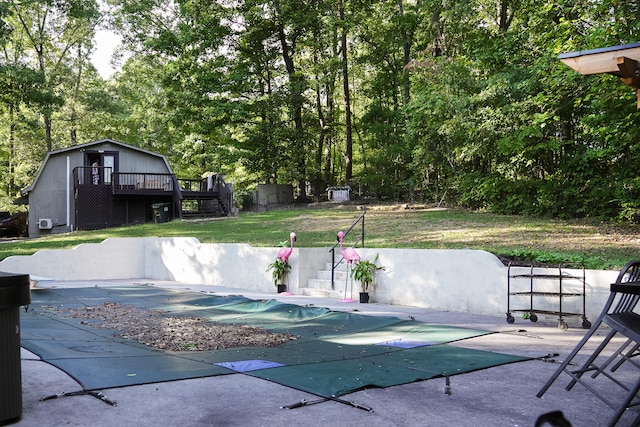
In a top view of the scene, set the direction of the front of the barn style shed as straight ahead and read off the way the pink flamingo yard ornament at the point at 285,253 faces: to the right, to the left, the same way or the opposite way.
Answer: to the left

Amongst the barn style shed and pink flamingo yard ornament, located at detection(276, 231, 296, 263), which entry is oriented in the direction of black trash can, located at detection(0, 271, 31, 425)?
the barn style shed

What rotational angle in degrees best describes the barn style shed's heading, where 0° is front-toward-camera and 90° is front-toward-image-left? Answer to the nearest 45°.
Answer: approximately 0°

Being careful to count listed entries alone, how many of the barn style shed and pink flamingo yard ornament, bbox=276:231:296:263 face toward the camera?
1

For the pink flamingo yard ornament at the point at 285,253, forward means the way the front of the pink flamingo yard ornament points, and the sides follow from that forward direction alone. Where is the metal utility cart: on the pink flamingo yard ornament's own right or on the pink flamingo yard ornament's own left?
on the pink flamingo yard ornament's own right

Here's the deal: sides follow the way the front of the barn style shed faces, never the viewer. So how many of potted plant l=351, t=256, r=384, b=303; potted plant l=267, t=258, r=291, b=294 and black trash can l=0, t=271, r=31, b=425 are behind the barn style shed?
0

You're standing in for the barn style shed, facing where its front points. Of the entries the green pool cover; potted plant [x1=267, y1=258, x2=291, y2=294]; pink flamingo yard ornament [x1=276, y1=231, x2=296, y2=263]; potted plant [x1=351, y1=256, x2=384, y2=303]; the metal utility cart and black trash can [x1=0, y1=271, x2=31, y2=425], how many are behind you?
0

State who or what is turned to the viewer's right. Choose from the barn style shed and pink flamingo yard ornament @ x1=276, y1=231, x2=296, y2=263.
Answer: the pink flamingo yard ornament

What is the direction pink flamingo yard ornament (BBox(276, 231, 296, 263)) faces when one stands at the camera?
facing to the right of the viewer

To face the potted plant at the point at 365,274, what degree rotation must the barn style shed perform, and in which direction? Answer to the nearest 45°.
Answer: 0° — it already faces it

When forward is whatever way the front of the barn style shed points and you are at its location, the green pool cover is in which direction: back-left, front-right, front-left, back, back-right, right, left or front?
front

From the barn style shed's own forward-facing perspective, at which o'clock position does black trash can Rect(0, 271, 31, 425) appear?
The black trash can is roughly at 12 o'clock from the barn style shed.

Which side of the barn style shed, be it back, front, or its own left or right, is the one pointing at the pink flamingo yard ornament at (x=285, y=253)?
front

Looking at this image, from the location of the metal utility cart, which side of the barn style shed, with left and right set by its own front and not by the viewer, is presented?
front
